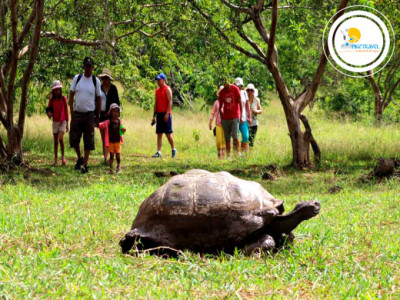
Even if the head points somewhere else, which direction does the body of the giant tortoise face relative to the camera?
to the viewer's right

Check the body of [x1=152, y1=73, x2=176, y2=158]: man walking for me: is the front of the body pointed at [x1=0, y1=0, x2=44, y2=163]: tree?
yes

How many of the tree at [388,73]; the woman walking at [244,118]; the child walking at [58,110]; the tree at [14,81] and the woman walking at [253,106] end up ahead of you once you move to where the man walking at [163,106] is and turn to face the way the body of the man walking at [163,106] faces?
2

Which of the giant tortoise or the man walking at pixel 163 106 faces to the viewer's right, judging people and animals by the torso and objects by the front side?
the giant tortoise

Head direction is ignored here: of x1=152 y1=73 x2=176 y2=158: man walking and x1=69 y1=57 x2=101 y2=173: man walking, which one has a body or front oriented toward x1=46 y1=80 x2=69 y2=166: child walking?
x1=152 y1=73 x2=176 y2=158: man walking

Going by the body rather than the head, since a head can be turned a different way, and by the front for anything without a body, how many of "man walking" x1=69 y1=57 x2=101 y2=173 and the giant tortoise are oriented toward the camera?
1

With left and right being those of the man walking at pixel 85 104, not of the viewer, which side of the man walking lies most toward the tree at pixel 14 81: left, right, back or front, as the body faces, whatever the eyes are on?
right

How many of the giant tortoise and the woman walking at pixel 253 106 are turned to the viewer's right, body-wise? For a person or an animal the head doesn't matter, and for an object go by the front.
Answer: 1

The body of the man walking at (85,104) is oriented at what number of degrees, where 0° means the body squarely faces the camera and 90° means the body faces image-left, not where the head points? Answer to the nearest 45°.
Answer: approximately 0°

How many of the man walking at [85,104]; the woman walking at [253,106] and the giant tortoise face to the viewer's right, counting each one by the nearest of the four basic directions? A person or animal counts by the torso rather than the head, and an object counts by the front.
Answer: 1
